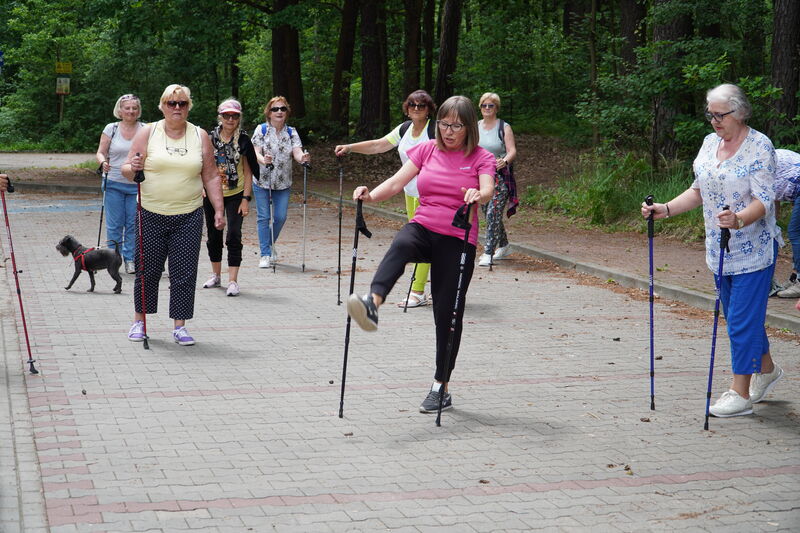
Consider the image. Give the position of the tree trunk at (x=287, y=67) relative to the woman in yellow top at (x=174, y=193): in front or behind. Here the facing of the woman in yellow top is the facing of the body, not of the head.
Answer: behind

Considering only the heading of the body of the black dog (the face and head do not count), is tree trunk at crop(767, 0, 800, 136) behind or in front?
behind

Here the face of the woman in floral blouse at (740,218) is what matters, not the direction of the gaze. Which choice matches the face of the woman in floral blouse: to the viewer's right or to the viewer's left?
to the viewer's left

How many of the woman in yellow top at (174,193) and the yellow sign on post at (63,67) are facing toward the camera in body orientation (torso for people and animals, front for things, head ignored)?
2

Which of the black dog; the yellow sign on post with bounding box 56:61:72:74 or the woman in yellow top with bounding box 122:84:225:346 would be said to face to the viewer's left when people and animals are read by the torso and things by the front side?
the black dog

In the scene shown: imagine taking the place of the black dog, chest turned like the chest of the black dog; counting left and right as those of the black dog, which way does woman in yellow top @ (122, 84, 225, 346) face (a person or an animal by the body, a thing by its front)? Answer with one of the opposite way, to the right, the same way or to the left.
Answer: to the left

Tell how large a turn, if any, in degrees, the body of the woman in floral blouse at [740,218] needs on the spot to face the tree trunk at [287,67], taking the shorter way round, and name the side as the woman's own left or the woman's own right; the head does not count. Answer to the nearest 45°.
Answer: approximately 90° to the woman's own right

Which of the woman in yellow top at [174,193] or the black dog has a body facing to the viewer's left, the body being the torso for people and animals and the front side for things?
the black dog

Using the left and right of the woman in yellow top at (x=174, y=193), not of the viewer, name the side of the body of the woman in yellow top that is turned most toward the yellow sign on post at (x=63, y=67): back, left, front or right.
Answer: back

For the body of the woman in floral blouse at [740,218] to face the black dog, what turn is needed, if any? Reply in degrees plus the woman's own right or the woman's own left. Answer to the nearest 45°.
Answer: approximately 90° to the woman's own right

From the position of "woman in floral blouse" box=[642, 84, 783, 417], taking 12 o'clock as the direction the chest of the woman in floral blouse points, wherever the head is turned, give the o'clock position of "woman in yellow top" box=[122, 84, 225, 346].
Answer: The woman in yellow top is roughly at 2 o'clock from the woman in floral blouse.

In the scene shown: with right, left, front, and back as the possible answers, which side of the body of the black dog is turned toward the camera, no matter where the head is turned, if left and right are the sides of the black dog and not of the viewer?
left

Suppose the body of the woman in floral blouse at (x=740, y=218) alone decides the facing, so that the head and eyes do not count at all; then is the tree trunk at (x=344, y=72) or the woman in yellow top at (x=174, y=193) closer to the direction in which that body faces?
the woman in yellow top
